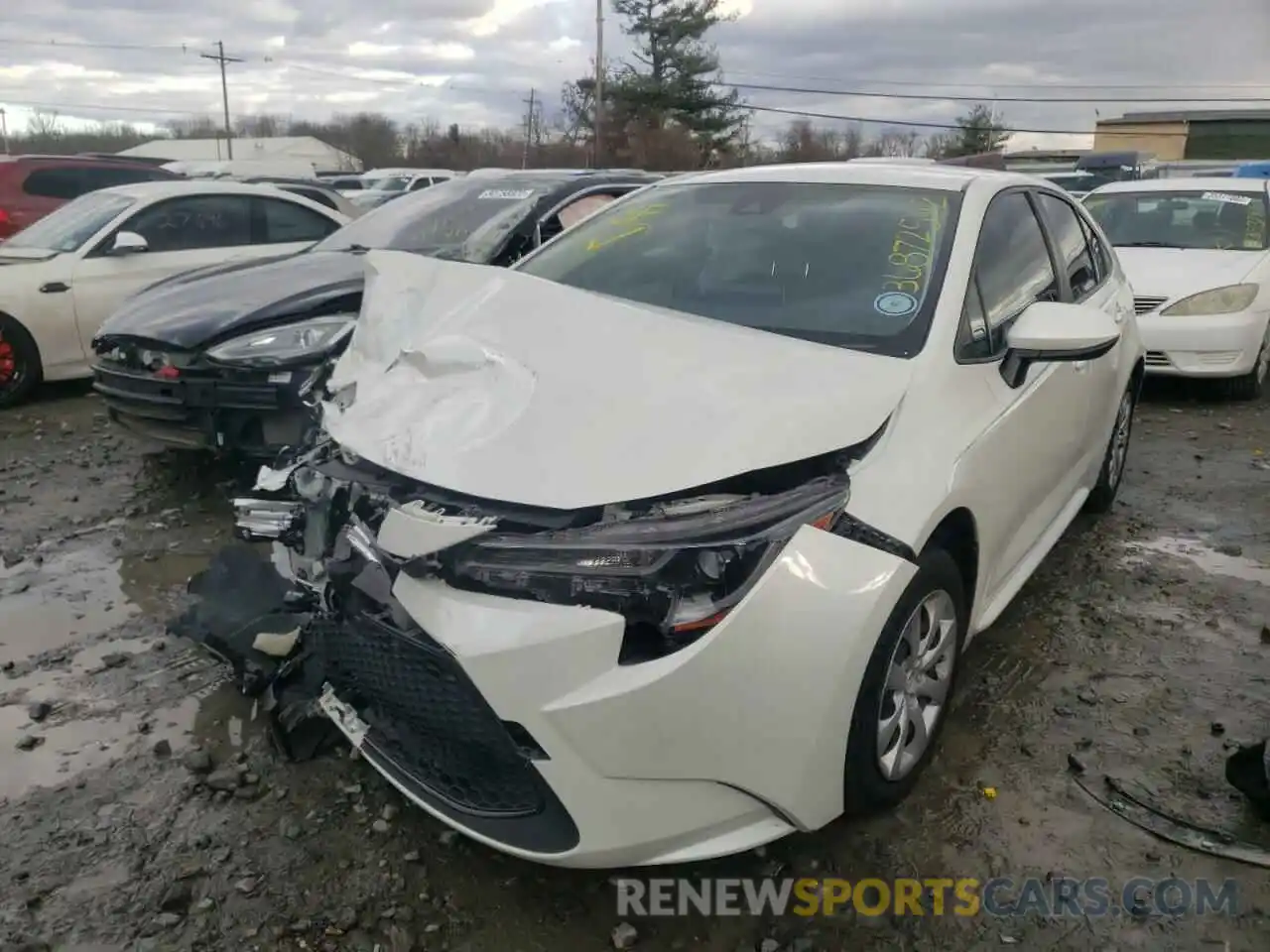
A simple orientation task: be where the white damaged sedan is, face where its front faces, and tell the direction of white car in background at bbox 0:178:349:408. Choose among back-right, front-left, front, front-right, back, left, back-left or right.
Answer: right

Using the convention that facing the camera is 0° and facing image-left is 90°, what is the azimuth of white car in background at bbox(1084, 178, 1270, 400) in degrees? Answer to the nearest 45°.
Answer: approximately 45°

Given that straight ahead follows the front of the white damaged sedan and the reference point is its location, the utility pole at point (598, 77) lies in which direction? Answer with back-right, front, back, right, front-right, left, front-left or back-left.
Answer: back-right

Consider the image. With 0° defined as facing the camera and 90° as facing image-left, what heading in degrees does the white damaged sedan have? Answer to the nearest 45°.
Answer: approximately 45°

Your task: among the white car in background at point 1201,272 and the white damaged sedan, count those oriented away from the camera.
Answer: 0

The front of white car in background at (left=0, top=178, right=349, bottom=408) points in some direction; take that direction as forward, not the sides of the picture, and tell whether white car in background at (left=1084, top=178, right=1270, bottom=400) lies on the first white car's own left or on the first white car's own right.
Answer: on the first white car's own left

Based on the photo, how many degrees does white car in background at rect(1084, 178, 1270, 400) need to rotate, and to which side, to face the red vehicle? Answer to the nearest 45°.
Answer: approximately 45° to its right

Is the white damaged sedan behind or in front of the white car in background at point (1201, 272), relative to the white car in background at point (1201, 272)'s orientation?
in front

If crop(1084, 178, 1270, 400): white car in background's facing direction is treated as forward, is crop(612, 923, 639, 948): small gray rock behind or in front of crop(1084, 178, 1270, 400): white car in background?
in front

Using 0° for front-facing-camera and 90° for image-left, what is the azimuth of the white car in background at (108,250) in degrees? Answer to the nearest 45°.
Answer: approximately 45°
